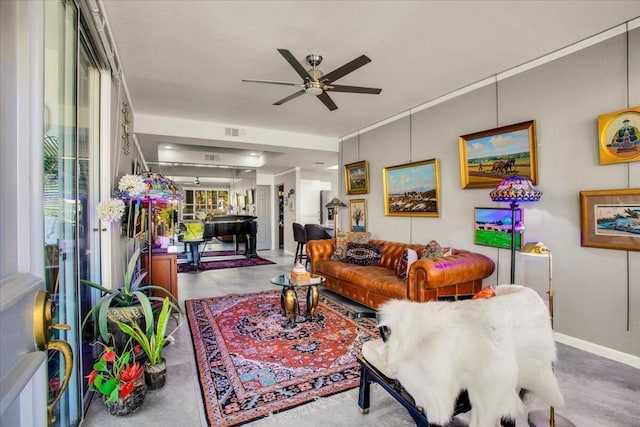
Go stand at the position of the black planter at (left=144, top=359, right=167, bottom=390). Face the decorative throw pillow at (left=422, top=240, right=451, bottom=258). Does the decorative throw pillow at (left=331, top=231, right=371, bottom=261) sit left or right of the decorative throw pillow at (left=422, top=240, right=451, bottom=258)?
left

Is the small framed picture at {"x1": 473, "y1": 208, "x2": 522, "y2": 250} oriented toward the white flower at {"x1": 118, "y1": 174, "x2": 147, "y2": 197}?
yes

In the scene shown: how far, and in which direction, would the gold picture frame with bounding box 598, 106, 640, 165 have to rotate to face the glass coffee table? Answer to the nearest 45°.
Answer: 0° — it already faces it

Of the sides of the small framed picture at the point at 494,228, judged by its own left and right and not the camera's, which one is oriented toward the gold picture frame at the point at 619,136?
left

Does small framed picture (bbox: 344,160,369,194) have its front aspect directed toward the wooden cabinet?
yes

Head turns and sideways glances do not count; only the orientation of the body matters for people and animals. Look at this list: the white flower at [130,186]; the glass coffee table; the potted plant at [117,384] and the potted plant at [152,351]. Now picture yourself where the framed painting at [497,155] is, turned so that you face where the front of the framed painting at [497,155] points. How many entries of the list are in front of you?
4

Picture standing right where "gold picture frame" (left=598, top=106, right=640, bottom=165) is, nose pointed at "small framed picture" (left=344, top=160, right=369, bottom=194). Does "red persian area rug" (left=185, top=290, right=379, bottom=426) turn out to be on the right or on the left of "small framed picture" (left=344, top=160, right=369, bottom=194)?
left

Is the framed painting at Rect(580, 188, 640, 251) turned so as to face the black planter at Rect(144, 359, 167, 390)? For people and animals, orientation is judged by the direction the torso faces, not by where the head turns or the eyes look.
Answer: yes

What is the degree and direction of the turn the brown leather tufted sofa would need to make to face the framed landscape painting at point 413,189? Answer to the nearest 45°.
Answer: approximately 135° to its right

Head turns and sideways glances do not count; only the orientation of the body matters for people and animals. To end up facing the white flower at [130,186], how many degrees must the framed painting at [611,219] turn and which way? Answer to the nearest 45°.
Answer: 0° — it already faces it
